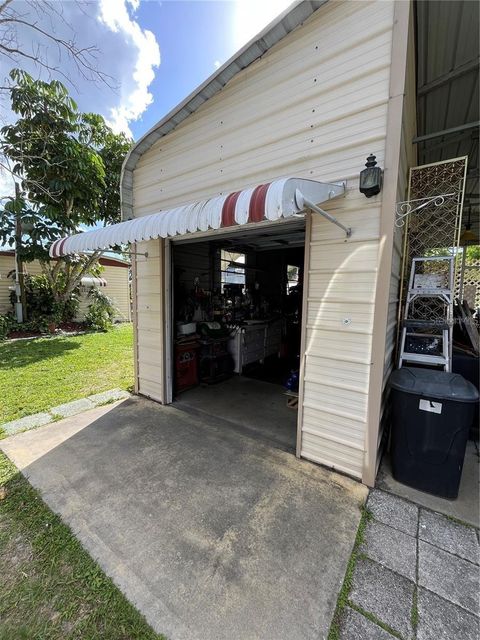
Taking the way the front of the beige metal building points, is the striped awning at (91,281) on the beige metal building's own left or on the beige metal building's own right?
on the beige metal building's own right

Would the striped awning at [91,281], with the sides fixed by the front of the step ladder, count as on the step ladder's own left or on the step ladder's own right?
on the step ladder's own right

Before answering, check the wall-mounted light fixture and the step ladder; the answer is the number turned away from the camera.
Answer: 0

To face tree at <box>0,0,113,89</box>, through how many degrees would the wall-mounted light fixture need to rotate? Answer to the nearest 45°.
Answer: approximately 45° to its right

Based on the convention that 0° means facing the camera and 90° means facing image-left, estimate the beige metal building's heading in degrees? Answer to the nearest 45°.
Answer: approximately 45°

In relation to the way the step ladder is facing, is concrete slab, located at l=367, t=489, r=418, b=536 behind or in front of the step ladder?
in front

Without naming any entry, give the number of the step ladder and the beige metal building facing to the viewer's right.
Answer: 0

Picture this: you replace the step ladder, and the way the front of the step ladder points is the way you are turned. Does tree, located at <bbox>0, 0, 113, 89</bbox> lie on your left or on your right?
on your right

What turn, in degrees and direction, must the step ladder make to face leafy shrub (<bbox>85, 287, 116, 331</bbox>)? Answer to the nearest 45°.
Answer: approximately 90° to its right

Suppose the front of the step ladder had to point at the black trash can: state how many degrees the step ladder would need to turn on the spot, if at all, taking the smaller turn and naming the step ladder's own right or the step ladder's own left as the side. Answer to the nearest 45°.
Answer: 0° — it already faces it

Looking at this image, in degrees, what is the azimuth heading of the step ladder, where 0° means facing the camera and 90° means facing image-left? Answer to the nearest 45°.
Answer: approximately 0°
